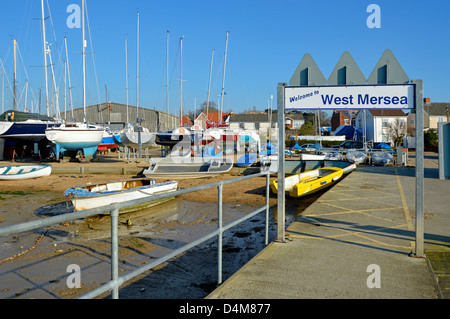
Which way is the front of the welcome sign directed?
toward the camera

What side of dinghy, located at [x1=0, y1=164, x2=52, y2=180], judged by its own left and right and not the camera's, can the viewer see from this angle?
right

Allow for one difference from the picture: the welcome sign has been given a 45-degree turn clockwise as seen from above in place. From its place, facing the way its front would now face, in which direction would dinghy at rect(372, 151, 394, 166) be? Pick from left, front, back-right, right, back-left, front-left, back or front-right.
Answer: back-right

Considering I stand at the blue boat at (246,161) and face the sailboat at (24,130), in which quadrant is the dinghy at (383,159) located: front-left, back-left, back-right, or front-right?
back-right

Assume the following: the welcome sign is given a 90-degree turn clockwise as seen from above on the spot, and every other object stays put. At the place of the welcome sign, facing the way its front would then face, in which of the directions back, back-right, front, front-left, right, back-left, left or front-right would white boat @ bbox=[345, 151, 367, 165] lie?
right

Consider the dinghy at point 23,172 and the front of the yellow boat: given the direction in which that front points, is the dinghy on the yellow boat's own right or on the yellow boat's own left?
on the yellow boat's own left

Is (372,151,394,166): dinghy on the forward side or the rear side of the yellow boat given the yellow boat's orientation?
on the forward side

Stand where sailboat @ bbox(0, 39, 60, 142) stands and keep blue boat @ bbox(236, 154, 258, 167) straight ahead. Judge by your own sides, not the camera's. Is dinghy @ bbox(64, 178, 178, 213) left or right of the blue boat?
right
